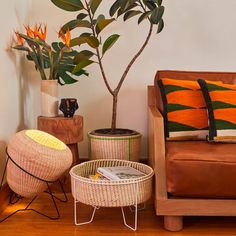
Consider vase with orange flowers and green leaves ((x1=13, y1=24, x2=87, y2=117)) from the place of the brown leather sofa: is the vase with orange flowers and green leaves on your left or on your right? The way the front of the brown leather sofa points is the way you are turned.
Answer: on your right

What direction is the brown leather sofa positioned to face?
toward the camera

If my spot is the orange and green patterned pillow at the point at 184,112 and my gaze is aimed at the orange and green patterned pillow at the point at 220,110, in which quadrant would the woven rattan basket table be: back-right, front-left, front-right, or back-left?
back-right
